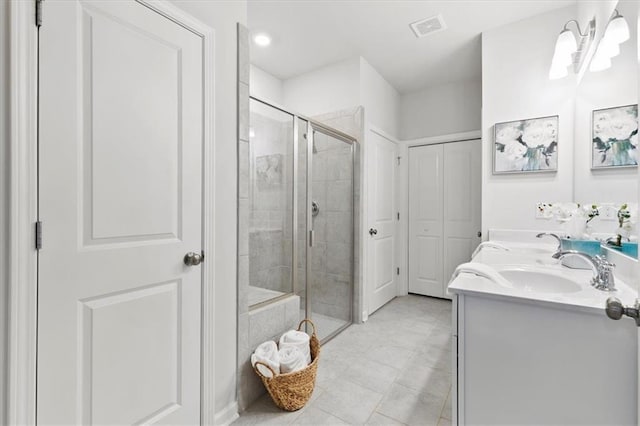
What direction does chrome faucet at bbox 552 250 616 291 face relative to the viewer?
to the viewer's left

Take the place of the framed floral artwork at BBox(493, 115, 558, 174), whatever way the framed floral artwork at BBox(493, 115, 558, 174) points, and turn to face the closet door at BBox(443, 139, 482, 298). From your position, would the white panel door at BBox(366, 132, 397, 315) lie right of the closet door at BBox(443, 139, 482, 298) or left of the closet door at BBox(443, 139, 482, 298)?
left

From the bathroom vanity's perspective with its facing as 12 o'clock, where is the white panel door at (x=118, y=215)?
The white panel door is roughly at 11 o'clock from the bathroom vanity.

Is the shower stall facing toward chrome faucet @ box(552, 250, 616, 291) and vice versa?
yes

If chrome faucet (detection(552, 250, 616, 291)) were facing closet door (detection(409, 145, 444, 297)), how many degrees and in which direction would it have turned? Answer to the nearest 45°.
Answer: approximately 45° to its right

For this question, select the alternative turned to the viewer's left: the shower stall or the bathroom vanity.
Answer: the bathroom vanity

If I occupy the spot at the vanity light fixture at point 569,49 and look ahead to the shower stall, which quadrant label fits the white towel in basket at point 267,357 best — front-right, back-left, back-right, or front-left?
front-left

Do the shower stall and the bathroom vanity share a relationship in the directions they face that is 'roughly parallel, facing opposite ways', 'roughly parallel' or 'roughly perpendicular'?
roughly parallel, facing opposite ways

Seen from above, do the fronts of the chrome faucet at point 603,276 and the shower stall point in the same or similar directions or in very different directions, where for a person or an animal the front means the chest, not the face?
very different directions

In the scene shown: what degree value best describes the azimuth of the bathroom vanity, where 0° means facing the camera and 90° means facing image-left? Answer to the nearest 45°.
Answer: approximately 90°

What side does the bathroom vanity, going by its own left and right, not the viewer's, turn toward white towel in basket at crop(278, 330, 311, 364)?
front
